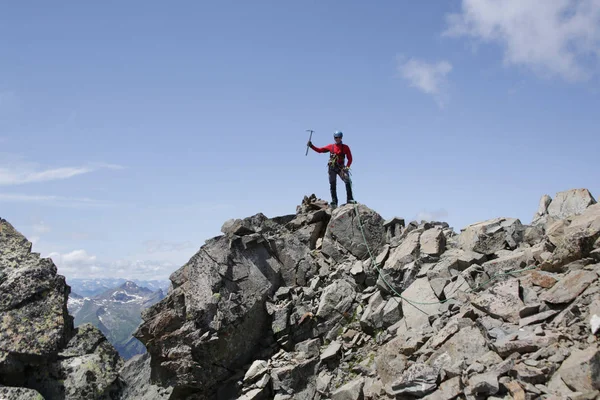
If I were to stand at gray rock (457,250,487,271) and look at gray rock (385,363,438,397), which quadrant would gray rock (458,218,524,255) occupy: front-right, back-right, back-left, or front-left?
back-left

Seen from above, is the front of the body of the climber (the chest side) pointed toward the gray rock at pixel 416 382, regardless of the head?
yes

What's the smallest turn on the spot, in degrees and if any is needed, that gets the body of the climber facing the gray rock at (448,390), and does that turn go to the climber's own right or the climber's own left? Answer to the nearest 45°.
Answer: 0° — they already face it

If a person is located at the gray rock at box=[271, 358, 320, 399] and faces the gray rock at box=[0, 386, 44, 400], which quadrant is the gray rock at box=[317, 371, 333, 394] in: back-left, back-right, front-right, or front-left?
back-left

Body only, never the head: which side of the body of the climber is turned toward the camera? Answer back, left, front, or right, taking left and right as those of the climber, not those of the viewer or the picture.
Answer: front

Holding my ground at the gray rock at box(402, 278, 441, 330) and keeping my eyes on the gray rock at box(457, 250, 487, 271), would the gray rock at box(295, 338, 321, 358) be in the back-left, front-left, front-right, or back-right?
back-left

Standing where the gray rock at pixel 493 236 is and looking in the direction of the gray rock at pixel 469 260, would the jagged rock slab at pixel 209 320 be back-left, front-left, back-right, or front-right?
front-right

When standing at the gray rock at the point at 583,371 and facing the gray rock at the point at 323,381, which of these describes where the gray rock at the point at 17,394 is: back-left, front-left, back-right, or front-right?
front-left
